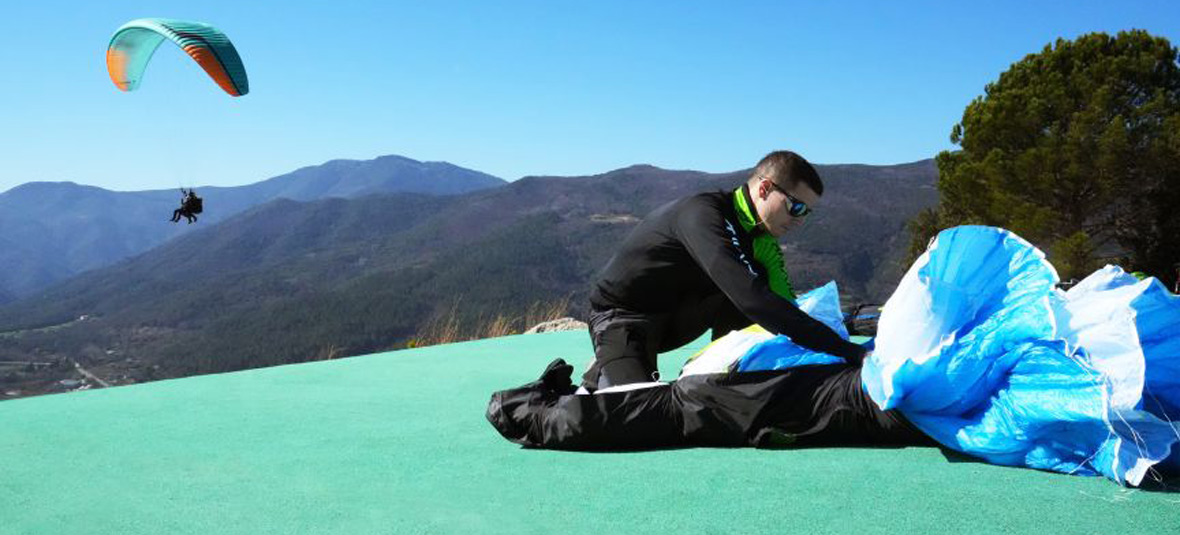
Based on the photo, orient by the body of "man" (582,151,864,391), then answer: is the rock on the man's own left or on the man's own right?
on the man's own left

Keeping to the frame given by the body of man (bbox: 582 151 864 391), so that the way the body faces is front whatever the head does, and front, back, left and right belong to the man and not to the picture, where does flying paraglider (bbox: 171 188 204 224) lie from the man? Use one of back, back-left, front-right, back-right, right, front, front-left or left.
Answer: back-left

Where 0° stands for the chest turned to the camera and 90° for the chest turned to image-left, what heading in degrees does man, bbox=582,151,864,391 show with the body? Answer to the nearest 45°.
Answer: approximately 270°

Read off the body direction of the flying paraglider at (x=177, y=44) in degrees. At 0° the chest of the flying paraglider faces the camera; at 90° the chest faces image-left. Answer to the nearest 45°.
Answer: approximately 45°

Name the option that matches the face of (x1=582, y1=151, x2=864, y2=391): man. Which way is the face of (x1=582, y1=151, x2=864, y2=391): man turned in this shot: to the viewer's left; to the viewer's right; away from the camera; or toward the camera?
to the viewer's right
